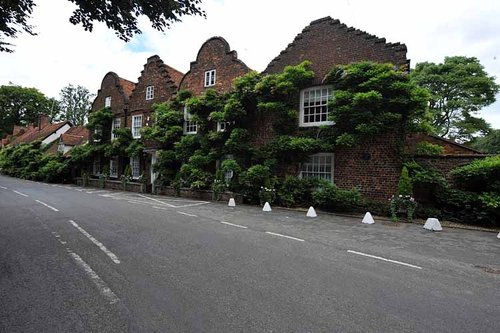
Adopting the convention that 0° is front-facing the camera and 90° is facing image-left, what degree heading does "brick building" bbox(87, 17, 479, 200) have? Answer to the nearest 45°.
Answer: approximately 45°

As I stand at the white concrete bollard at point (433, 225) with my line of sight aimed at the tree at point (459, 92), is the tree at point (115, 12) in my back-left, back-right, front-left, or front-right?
back-left

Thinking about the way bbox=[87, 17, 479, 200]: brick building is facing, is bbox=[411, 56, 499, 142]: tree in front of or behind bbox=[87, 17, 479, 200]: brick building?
behind

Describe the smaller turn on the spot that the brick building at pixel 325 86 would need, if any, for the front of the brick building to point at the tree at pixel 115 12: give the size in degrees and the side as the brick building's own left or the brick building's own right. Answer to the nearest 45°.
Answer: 0° — it already faces it

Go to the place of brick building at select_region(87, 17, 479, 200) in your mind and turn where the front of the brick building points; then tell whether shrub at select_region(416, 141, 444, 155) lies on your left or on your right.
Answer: on your left
